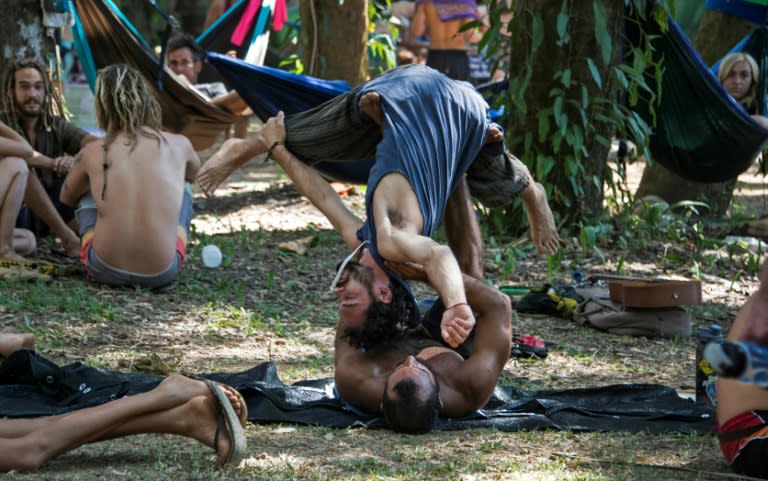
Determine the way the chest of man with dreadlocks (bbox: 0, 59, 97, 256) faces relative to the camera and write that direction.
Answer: toward the camera

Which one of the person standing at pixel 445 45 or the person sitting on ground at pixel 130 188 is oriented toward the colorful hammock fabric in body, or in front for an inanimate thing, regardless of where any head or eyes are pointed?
the person sitting on ground at pixel 130 188

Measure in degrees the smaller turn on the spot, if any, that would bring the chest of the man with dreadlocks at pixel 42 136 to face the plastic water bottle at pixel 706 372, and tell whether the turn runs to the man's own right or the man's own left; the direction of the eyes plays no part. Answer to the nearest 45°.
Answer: approximately 45° to the man's own left

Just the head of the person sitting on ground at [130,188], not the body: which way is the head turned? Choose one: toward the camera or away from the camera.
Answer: away from the camera

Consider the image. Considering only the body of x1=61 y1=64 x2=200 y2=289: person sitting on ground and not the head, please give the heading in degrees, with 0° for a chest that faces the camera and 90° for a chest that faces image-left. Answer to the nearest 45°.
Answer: approximately 180°

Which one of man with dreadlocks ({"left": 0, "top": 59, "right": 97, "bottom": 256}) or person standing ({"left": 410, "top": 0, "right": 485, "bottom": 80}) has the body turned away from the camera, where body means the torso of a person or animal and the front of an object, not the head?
the person standing

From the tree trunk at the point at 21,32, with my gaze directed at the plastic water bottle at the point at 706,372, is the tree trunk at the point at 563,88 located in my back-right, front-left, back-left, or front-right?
front-left

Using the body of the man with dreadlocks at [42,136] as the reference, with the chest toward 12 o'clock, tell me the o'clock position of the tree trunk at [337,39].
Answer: The tree trunk is roughly at 8 o'clock from the man with dreadlocks.

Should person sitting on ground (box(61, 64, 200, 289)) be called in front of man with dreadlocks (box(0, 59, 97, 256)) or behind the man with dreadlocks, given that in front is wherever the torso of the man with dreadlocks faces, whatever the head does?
in front
